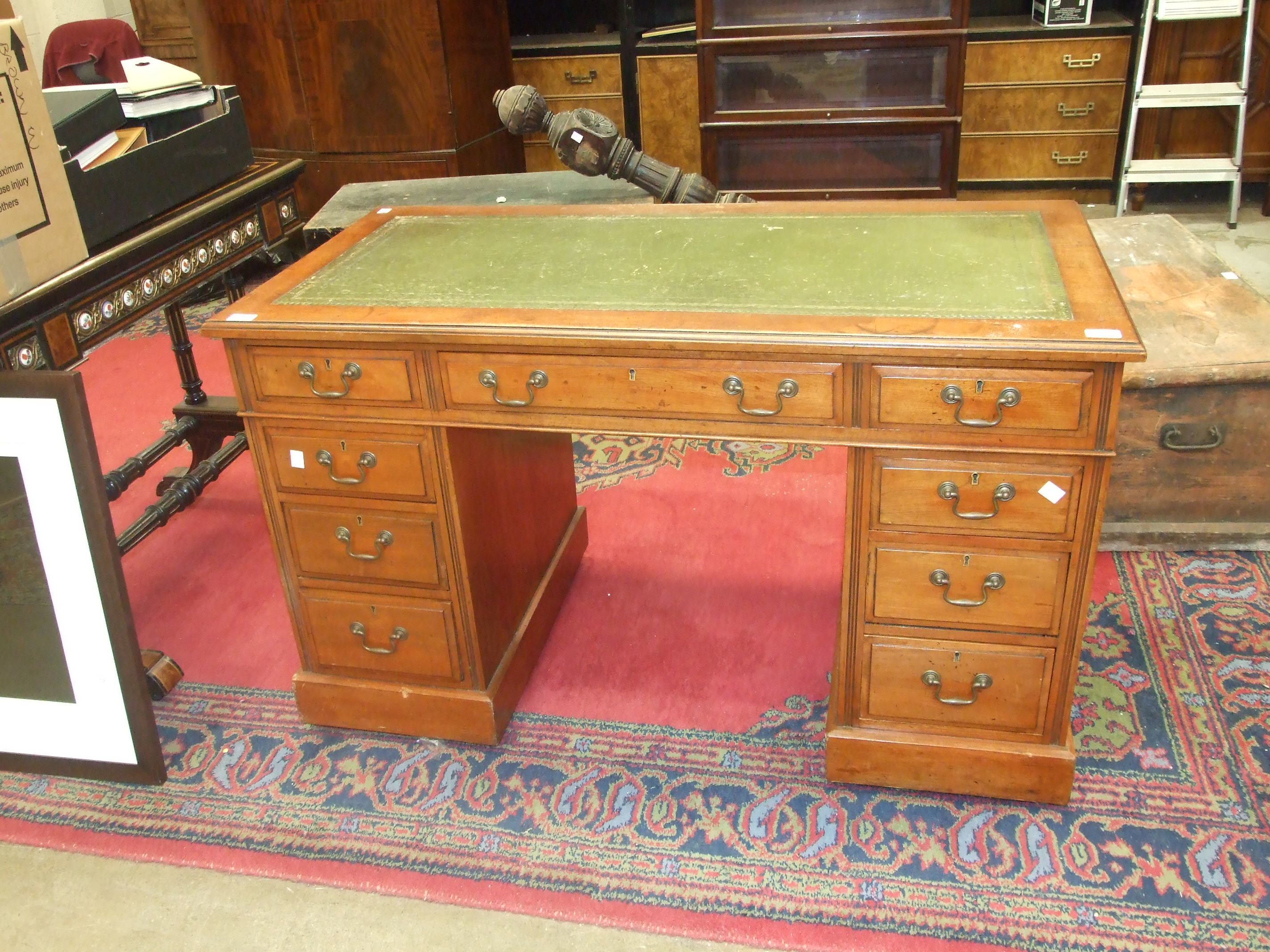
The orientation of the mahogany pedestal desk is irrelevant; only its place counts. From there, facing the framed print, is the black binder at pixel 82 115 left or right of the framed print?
right

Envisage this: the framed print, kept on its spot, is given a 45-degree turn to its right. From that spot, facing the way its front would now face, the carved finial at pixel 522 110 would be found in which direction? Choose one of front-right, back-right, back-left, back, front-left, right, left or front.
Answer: back

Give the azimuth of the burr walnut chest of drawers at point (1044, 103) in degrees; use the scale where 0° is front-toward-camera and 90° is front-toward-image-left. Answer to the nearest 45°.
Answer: approximately 0°

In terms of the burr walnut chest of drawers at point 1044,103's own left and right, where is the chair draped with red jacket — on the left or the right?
on its right

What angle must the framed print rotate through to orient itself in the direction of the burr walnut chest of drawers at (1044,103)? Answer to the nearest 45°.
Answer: approximately 135° to its left

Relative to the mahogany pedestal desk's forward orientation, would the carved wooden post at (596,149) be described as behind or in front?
behind

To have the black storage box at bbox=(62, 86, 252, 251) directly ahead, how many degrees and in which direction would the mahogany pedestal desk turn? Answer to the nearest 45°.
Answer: approximately 135° to its right

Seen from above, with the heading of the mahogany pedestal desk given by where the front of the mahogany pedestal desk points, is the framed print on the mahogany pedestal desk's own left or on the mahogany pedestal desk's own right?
on the mahogany pedestal desk's own right

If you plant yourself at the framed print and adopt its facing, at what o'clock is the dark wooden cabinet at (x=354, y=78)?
The dark wooden cabinet is roughly at 7 o'clock from the framed print.

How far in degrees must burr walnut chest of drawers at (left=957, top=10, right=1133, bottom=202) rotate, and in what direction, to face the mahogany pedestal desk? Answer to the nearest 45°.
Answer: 0° — it already faces it
